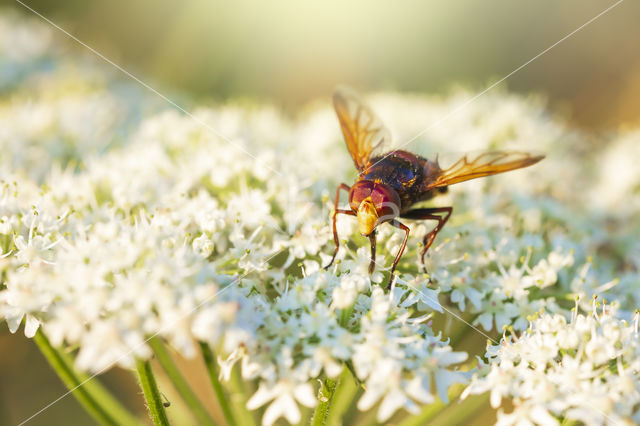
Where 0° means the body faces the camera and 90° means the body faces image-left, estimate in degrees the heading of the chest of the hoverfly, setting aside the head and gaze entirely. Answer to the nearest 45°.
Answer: approximately 45°
